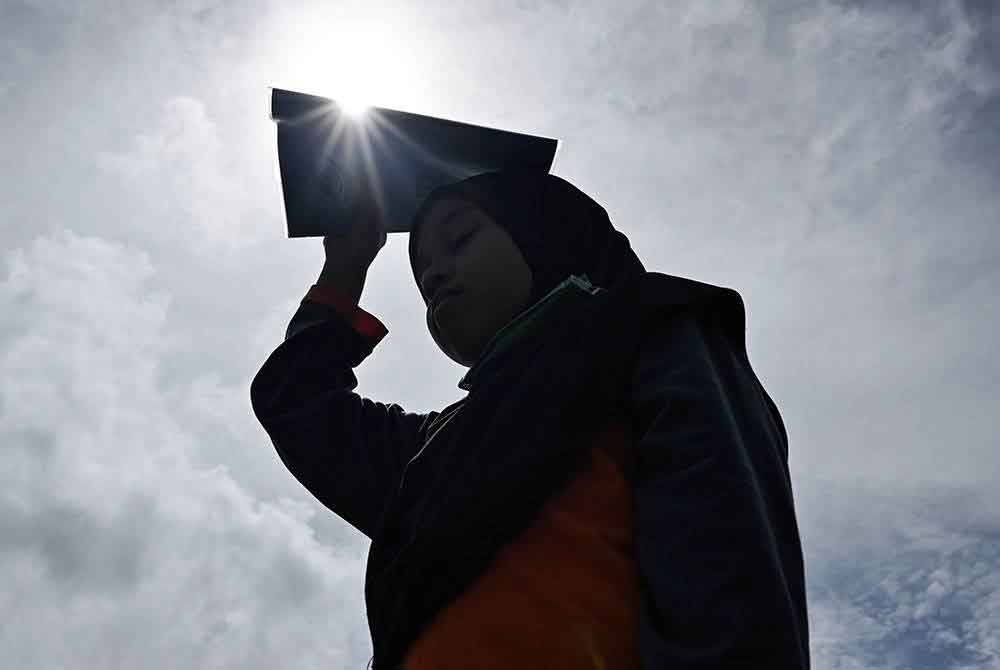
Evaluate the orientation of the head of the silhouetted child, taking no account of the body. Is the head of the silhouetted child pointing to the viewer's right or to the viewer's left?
to the viewer's left

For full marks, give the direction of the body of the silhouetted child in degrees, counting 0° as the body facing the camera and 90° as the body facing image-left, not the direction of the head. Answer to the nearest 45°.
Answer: approximately 45°
